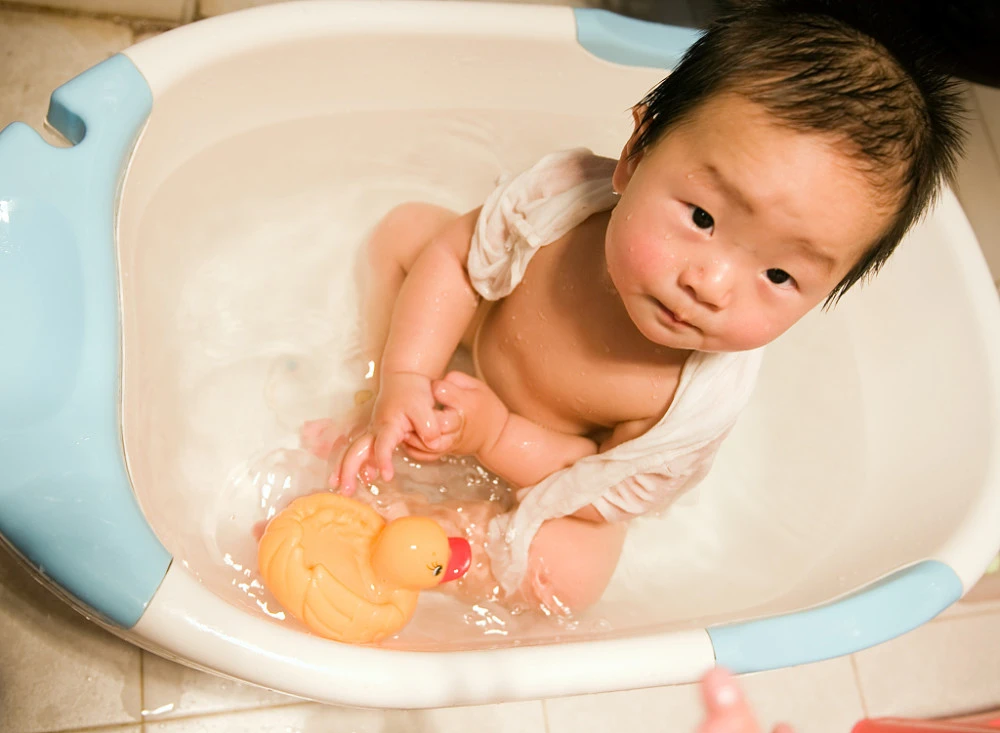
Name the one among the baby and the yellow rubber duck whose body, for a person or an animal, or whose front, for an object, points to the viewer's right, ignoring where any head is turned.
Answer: the yellow rubber duck

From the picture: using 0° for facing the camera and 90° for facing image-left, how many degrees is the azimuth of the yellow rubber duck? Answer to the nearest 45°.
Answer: approximately 270°

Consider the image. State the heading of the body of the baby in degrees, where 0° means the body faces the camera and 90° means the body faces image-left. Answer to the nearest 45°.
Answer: approximately 45°

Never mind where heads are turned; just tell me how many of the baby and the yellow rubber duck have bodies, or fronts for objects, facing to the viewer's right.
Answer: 1
